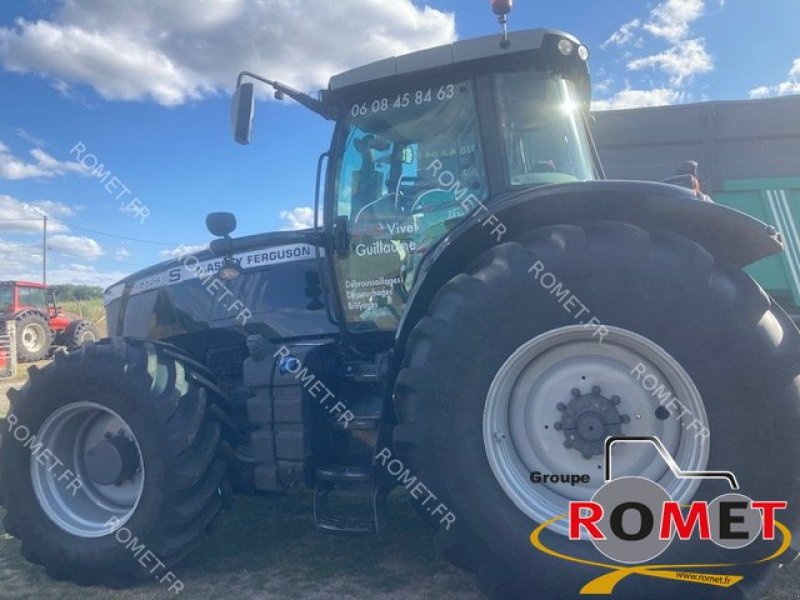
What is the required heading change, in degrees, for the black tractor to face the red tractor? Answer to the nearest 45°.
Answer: approximately 45° to its right

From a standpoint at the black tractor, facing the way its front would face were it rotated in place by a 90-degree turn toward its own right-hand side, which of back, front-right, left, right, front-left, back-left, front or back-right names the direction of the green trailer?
front-right

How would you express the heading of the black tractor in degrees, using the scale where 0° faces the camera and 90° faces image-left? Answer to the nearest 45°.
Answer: approximately 90°
